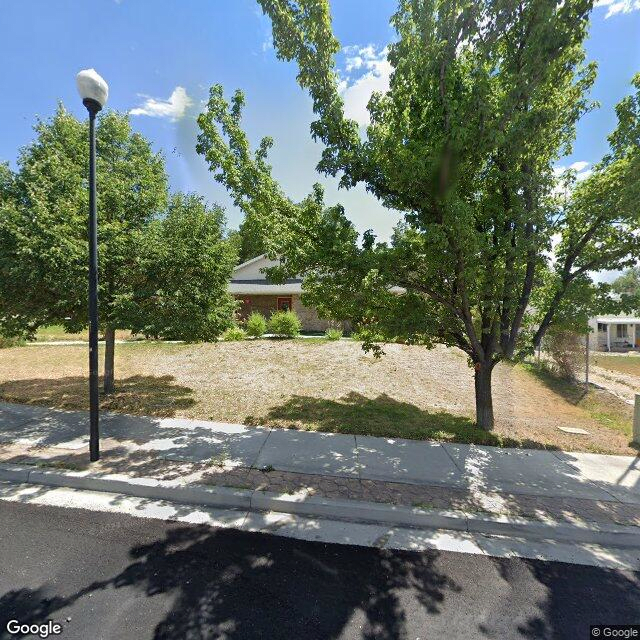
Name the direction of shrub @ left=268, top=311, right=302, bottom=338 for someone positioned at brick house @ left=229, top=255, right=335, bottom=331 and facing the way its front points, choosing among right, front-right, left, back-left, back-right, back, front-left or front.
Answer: front

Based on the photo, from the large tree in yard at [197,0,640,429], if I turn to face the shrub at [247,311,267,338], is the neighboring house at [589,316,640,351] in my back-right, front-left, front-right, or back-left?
front-right

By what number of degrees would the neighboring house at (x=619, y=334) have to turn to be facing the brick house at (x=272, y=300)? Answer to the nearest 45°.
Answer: approximately 45° to its right

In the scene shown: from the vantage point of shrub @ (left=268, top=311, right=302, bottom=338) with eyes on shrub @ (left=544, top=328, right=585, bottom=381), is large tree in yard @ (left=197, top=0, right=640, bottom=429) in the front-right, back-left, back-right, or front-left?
front-right

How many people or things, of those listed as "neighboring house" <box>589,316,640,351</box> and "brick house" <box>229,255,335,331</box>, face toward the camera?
2

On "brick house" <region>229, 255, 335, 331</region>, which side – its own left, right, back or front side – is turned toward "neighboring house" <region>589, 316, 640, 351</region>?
left

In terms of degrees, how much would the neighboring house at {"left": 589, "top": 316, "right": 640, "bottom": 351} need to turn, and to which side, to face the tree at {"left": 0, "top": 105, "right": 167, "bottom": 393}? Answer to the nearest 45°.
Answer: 0° — it already faces it

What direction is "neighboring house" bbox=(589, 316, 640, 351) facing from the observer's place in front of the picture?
facing the viewer

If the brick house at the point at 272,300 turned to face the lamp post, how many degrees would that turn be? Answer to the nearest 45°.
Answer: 0° — it already faces it

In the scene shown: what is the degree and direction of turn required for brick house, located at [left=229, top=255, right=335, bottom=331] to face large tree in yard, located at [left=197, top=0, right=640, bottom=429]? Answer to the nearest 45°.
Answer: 0° — it already faces it

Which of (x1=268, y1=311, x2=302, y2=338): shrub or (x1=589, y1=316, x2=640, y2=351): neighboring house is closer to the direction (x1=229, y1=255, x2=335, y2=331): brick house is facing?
the shrub

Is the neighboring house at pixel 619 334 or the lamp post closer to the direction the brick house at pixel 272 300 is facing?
the lamp post

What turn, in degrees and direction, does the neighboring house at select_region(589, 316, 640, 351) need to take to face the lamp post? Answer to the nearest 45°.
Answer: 0° — it already faces it

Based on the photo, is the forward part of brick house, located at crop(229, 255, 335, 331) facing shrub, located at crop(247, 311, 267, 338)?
yes

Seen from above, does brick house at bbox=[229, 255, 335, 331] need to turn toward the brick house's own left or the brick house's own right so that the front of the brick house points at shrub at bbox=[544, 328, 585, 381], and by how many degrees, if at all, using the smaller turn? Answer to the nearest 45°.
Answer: approximately 45° to the brick house's own left

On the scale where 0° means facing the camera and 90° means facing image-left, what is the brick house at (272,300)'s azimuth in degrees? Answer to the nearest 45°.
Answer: approximately 0°
